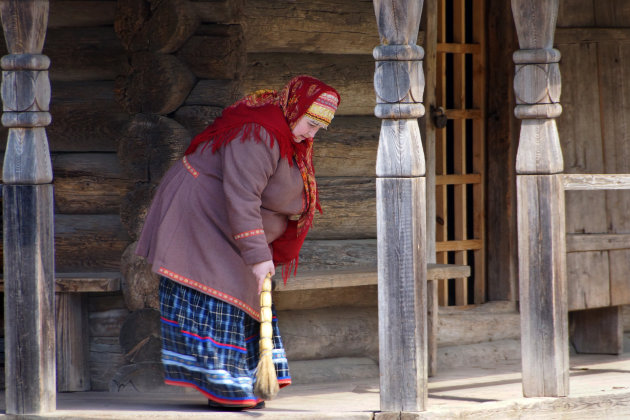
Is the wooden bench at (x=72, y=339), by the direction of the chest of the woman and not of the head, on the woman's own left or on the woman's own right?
on the woman's own left

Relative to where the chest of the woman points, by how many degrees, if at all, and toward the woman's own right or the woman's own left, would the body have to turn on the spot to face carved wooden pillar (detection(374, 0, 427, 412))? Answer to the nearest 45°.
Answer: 0° — they already face it

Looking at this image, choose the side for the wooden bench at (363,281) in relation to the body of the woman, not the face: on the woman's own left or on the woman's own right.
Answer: on the woman's own left

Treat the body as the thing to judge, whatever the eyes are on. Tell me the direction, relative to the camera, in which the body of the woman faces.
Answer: to the viewer's right

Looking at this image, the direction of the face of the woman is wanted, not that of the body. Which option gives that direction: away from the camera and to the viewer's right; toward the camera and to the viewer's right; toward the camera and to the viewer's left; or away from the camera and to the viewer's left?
toward the camera and to the viewer's right

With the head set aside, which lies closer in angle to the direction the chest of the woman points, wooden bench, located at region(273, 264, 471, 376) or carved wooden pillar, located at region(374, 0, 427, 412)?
the carved wooden pillar

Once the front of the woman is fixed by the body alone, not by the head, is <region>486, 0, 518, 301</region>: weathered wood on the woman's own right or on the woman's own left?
on the woman's own left

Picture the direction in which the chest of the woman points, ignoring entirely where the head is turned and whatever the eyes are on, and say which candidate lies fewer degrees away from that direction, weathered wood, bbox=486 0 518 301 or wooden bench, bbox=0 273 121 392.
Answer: the weathered wood

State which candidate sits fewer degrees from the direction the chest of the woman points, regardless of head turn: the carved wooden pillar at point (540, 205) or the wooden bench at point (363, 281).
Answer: the carved wooden pillar

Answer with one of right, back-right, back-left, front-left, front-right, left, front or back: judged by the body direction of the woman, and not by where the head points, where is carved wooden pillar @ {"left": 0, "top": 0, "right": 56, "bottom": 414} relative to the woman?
back
